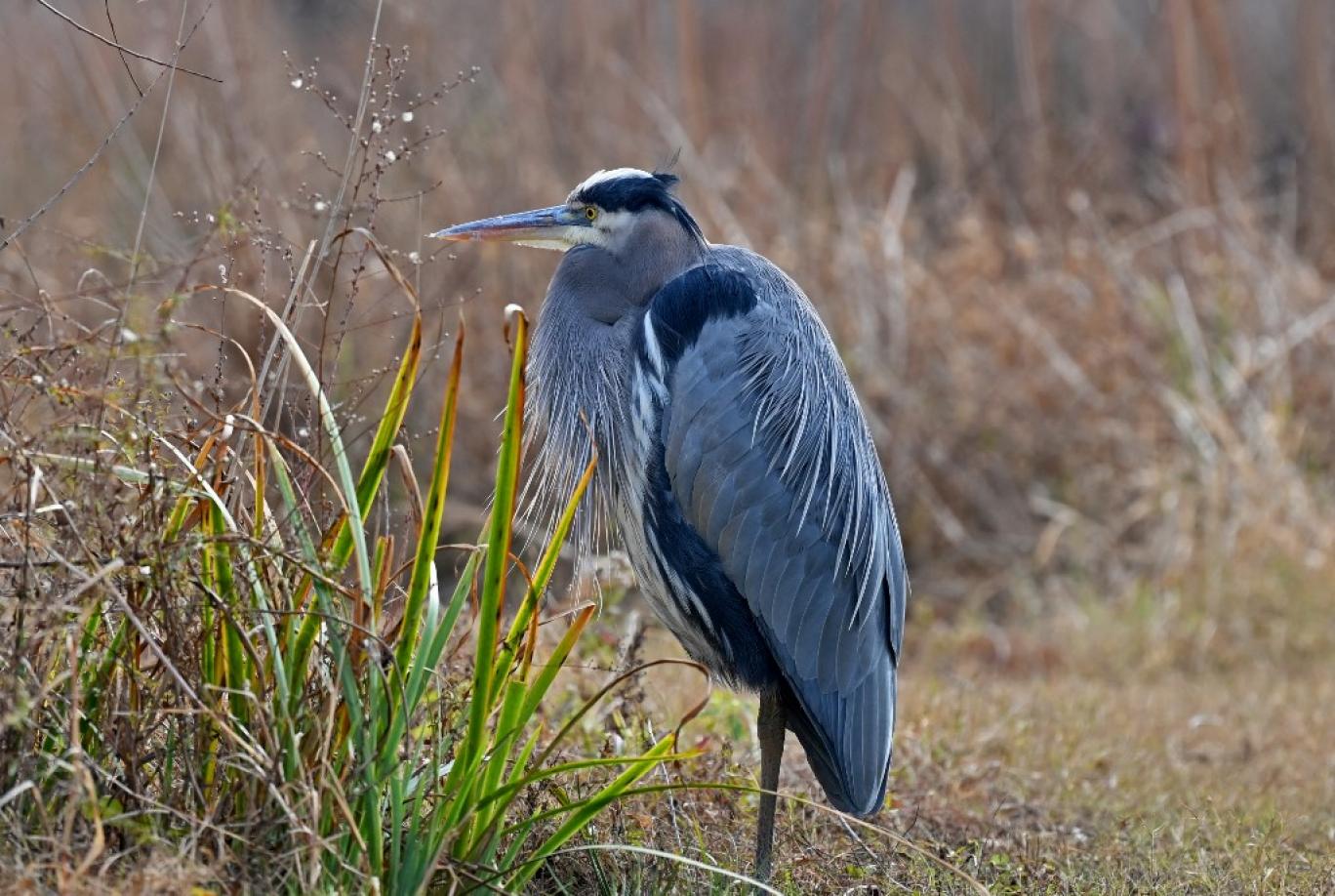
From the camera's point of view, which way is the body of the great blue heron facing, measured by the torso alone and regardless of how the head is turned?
to the viewer's left

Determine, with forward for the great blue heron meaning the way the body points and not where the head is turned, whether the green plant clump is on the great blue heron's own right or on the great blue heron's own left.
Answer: on the great blue heron's own left
